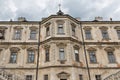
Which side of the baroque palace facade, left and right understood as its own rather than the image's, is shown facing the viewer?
front
